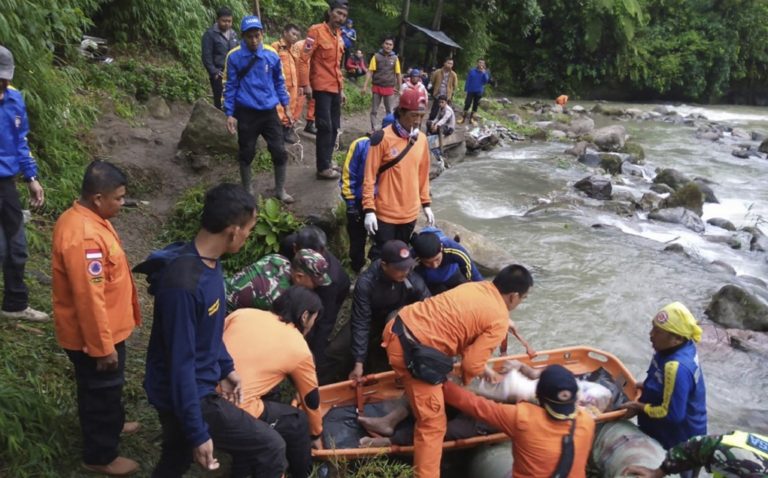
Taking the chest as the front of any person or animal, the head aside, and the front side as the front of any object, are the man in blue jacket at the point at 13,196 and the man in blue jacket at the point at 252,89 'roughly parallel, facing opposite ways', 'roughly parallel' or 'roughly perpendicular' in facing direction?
roughly perpendicular

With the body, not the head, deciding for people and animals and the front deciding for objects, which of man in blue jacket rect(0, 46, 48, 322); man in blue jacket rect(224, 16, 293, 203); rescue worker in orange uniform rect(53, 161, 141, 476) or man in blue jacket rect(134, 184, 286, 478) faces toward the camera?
man in blue jacket rect(224, 16, 293, 203)

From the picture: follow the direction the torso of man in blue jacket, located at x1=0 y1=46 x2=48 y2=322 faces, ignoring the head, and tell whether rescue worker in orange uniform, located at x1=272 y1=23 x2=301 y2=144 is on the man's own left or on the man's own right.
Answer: on the man's own left

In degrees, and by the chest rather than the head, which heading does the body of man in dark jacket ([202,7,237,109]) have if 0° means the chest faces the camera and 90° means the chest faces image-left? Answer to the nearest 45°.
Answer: approximately 315°

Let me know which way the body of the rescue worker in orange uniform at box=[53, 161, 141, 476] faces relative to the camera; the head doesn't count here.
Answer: to the viewer's right

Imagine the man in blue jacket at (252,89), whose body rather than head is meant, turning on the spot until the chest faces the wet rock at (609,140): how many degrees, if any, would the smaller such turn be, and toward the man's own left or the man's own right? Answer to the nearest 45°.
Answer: approximately 135° to the man's own left

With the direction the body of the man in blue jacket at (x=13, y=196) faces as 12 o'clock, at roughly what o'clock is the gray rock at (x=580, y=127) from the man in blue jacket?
The gray rock is roughly at 11 o'clock from the man in blue jacket.

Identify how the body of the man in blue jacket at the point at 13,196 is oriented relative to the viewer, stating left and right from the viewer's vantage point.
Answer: facing to the right of the viewer

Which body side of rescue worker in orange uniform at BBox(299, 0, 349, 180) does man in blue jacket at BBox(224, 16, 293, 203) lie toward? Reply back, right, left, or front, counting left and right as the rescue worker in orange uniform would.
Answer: right

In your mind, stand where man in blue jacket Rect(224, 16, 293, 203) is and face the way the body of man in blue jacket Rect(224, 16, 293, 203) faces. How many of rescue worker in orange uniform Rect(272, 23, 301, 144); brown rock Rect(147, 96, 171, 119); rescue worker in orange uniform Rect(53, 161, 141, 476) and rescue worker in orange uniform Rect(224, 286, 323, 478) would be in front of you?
2

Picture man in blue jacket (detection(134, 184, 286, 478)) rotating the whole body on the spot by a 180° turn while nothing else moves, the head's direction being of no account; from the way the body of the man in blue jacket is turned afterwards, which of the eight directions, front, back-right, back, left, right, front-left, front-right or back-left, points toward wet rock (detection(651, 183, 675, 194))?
back-right

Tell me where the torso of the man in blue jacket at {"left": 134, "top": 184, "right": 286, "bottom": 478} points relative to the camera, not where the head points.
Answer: to the viewer's right

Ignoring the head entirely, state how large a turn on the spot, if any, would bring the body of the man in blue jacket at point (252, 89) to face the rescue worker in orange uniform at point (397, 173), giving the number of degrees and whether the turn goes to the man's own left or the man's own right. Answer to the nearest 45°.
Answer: approximately 45° to the man's own left

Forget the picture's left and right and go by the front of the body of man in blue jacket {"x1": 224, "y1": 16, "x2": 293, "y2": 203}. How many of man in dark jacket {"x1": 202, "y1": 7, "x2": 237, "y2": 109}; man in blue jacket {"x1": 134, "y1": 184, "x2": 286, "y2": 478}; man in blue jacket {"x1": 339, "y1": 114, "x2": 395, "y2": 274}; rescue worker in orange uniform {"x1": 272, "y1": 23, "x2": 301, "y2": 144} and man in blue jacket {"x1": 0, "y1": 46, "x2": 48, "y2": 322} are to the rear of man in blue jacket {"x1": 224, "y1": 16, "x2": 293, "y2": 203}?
2

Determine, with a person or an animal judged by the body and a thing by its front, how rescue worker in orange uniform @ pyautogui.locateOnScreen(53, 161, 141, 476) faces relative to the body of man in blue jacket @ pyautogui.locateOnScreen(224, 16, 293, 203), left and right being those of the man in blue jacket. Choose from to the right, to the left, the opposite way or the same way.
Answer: to the left

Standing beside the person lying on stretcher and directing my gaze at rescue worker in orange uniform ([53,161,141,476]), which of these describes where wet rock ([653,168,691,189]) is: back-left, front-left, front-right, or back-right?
back-right

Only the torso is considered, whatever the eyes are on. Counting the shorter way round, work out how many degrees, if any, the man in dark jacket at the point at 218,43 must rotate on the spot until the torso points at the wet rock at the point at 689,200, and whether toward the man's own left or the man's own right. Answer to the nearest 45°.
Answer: approximately 45° to the man's own left
